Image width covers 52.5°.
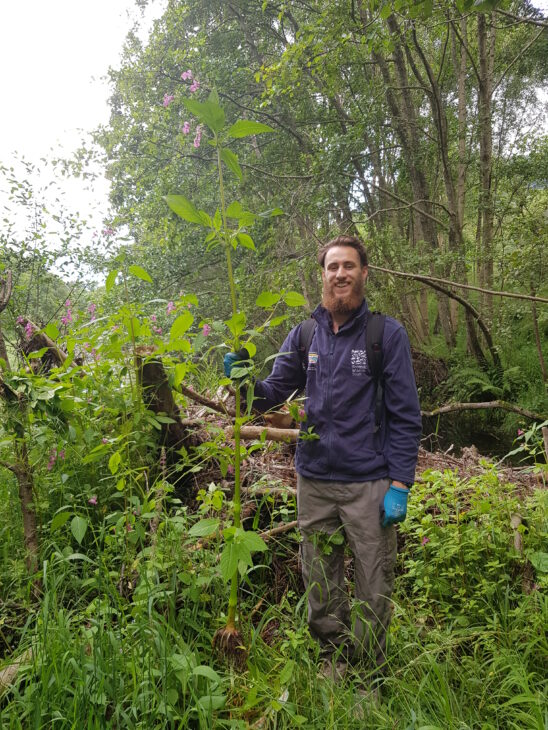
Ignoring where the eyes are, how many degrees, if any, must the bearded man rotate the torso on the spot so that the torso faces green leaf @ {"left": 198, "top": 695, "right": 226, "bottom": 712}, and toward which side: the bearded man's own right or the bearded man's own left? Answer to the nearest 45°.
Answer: approximately 45° to the bearded man's own right

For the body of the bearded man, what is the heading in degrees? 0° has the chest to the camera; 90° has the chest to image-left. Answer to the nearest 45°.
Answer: approximately 0°
